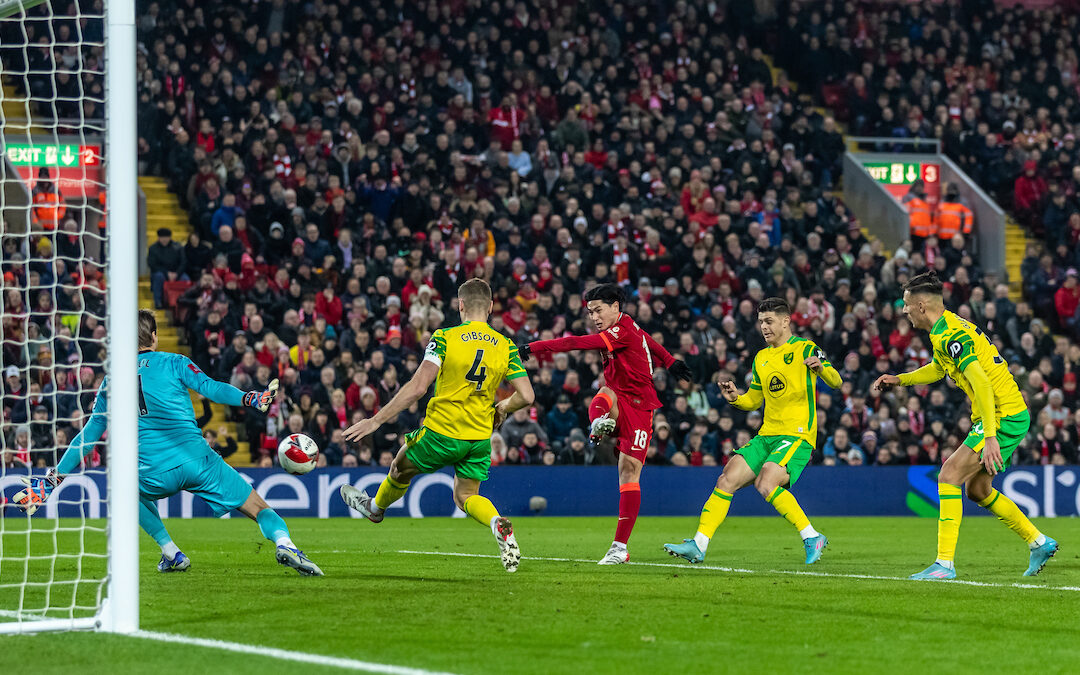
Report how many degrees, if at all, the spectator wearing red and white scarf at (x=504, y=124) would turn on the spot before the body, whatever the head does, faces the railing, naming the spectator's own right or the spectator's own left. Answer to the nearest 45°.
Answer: approximately 135° to the spectator's own left

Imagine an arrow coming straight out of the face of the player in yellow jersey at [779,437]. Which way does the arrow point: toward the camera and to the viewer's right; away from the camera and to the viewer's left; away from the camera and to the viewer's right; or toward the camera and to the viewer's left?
toward the camera and to the viewer's left

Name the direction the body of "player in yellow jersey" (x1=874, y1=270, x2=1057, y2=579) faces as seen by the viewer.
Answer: to the viewer's left

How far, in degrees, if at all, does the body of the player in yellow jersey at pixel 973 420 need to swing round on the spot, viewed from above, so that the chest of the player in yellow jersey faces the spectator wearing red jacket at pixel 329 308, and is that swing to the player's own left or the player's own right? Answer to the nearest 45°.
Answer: approximately 45° to the player's own right

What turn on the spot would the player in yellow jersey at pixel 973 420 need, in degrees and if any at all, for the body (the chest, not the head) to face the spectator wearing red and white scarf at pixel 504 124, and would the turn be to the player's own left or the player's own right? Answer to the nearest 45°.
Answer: approximately 45° to the player's own right

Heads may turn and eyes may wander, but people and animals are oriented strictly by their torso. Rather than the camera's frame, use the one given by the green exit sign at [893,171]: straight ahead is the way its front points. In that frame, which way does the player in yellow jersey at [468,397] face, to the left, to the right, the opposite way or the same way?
the opposite way

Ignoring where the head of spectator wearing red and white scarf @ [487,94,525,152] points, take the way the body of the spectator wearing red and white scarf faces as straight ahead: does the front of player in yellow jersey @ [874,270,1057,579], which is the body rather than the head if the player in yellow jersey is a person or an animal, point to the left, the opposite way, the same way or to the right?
to the right

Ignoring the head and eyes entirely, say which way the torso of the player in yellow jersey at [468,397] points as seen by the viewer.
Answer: away from the camera

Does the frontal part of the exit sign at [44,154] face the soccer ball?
yes

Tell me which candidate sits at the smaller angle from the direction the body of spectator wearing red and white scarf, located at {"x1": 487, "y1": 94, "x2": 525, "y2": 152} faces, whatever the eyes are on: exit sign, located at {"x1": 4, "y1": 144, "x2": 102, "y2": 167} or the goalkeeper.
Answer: the goalkeeper
